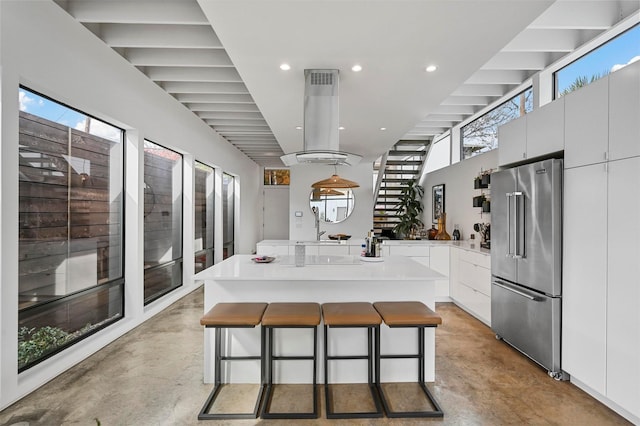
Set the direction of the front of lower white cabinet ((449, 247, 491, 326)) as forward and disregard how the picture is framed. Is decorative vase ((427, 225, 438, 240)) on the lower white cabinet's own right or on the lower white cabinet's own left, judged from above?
on the lower white cabinet's own right

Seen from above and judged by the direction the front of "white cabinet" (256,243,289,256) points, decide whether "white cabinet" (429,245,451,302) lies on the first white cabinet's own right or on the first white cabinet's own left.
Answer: on the first white cabinet's own left

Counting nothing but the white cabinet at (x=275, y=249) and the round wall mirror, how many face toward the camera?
2

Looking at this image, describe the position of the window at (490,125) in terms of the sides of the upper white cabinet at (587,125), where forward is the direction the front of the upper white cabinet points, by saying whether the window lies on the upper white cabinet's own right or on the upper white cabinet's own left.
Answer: on the upper white cabinet's own right

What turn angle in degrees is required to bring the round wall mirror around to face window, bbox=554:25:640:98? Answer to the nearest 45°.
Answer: approximately 45° to its left

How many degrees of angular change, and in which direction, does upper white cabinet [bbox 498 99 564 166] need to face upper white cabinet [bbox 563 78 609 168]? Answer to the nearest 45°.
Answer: approximately 90° to its left

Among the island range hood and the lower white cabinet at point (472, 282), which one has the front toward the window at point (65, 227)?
the lower white cabinet

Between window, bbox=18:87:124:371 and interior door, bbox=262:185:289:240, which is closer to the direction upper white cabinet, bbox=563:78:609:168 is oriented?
the window

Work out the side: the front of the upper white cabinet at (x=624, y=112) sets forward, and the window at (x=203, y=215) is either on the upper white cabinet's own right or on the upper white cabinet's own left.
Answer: on the upper white cabinet's own right

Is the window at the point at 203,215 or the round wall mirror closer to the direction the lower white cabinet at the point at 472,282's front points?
the window
